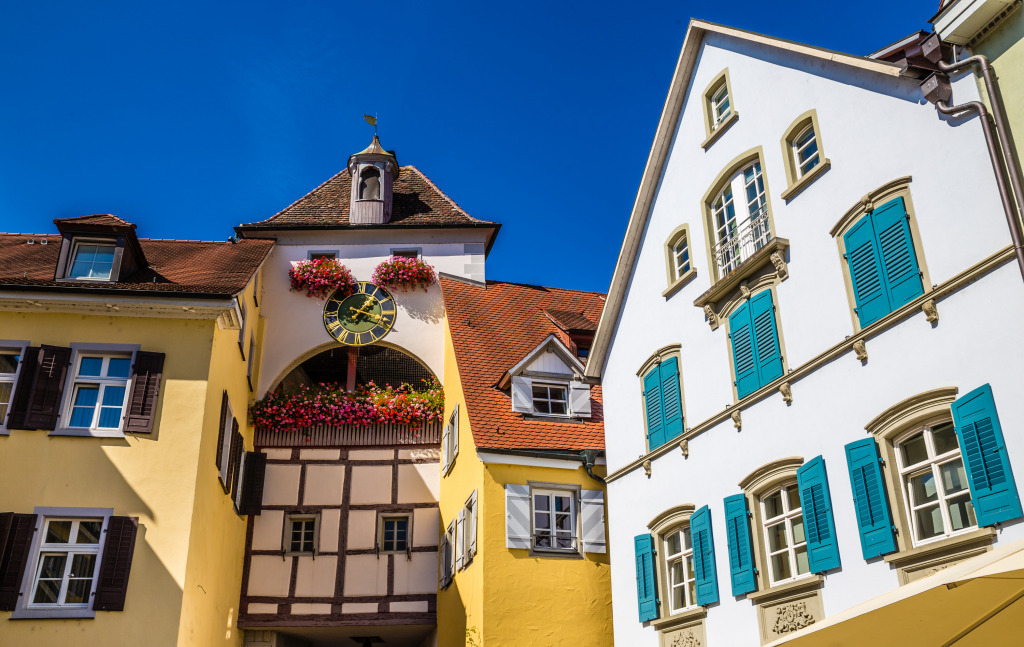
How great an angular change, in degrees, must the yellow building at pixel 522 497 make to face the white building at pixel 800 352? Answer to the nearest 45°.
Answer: approximately 45° to its left

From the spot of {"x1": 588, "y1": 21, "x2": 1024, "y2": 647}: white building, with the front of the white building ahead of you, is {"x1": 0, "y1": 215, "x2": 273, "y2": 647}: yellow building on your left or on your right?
on your right

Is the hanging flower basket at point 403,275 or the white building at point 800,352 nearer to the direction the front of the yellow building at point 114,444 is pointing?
the white building

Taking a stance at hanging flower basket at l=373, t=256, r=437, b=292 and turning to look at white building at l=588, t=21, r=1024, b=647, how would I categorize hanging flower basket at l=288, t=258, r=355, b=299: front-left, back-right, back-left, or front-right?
back-right

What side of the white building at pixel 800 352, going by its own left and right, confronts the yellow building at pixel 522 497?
right

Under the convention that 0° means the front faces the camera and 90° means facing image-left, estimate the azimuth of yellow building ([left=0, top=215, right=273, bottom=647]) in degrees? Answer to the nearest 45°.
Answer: approximately 0°

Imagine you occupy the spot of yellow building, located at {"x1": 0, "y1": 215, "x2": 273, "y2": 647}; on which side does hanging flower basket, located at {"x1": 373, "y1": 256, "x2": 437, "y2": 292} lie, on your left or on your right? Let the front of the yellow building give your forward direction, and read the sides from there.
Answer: on your left

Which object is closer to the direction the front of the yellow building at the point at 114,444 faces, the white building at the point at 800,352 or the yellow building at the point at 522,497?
the white building

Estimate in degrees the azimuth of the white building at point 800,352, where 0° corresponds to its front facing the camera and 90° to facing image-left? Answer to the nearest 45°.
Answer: approximately 45°

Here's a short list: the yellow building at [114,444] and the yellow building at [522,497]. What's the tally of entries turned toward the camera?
2

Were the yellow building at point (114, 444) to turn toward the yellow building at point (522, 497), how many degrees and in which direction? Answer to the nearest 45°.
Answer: approximately 90° to its left
